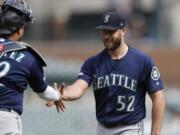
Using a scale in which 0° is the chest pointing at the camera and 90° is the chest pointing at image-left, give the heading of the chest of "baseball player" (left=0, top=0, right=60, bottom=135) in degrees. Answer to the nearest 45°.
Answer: approximately 225°

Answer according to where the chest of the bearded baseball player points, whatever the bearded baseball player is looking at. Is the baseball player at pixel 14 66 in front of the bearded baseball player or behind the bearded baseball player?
in front

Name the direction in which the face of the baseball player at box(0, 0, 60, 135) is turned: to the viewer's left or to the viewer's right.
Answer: to the viewer's right

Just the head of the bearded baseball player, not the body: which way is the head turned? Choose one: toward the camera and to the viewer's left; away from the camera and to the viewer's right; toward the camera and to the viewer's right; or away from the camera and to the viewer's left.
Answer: toward the camera and to the viewer's left

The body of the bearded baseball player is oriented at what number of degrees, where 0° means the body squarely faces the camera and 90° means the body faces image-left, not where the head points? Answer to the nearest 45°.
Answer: approximately 45°

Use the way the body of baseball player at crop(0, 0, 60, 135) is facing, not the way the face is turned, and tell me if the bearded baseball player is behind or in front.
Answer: in front

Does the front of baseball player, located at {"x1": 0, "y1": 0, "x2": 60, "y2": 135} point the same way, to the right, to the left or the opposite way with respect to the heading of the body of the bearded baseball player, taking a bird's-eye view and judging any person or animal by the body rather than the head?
the opposite way
